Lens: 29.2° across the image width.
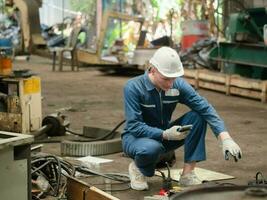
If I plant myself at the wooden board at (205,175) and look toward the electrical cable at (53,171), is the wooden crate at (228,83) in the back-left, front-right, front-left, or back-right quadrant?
back-right

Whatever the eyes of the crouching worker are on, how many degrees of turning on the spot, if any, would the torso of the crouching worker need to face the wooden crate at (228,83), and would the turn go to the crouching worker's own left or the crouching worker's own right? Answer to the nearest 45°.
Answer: approximately 135° to the crouching worker's own left
